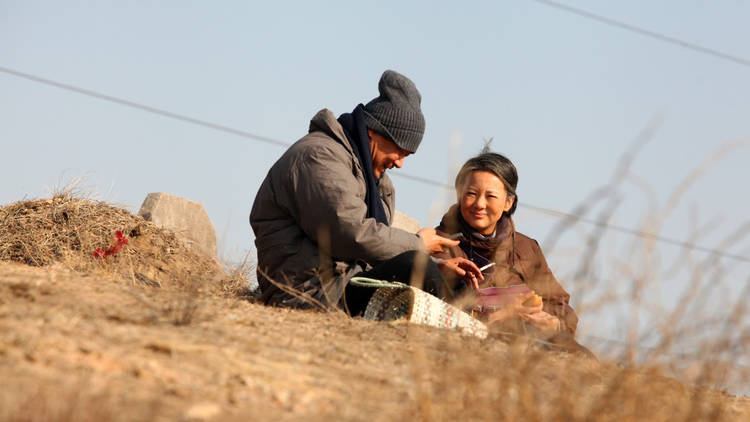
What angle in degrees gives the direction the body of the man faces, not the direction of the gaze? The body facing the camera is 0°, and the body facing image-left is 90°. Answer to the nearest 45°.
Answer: approximately 270°

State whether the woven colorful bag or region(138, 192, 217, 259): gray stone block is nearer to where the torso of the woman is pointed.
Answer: the woven colorful bag

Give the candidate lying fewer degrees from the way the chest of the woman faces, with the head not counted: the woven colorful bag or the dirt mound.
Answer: the woven colorful bag

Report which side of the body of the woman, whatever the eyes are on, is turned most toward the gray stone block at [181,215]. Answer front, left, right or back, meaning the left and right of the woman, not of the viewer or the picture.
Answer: right

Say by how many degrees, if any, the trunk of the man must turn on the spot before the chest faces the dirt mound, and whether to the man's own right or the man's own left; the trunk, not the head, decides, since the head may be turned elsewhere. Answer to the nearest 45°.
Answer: approximately 135° to the man's own left

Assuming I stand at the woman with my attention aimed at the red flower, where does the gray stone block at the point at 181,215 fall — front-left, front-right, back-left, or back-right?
front-right

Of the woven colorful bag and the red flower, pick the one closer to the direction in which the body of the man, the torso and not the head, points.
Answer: the woven colorful bag

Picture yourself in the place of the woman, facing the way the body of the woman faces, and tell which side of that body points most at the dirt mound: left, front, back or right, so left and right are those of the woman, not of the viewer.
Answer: right

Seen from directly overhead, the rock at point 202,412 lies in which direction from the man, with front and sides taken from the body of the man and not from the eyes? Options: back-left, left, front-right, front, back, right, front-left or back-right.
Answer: right

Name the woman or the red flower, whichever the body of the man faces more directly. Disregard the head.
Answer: the woman

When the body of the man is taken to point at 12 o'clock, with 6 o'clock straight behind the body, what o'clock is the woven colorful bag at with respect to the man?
The woven colorful bag is roughly at 1 o'clock from the man.

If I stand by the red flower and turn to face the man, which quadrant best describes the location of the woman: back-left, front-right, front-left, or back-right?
front-left

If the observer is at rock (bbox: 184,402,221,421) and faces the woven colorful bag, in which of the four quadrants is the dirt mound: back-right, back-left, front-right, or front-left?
front-left

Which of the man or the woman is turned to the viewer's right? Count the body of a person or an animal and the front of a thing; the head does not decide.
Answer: the man

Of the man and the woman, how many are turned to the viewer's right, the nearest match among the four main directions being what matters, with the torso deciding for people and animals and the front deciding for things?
1
